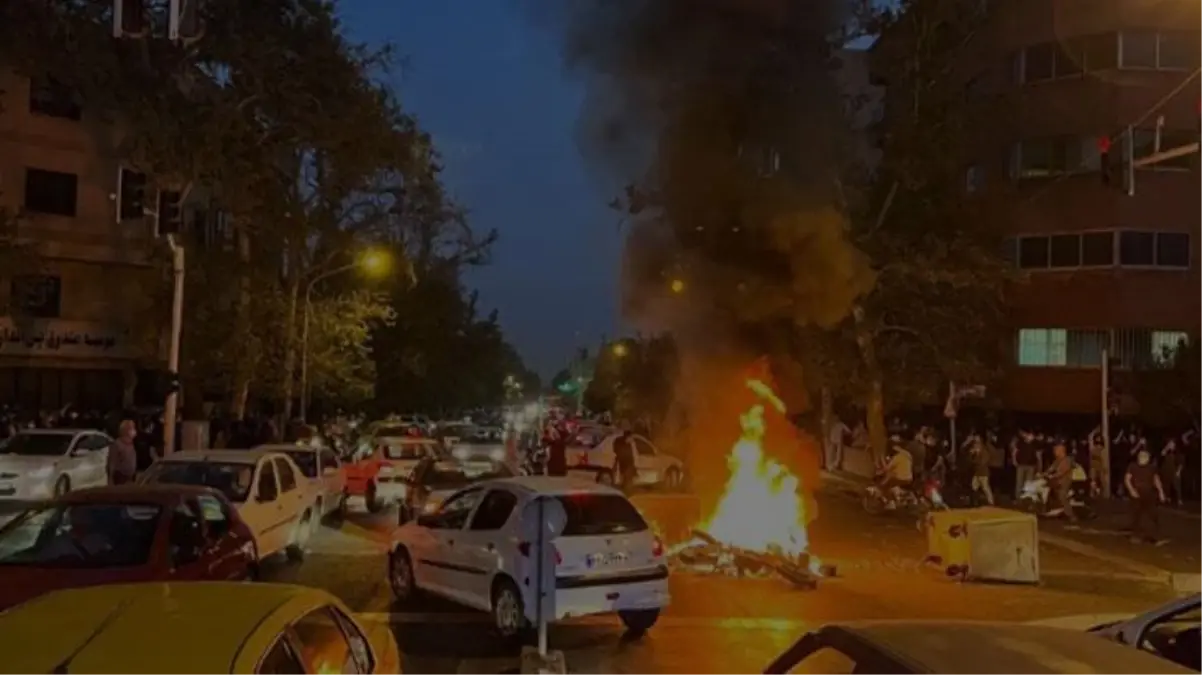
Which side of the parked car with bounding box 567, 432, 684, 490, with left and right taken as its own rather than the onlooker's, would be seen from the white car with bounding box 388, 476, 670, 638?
right

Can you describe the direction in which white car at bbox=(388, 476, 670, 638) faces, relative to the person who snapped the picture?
facing away from the viewer and to the left of the viewer

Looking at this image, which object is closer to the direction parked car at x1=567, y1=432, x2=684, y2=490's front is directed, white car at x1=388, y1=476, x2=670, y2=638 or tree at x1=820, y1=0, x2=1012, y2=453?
the tree

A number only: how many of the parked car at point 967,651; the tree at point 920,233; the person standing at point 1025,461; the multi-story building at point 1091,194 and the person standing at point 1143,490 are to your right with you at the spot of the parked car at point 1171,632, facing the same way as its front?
4

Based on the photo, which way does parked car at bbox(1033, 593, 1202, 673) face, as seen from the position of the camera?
facing to the left of the viewer

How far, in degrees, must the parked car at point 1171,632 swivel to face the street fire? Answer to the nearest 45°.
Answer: approximately 45° to its right

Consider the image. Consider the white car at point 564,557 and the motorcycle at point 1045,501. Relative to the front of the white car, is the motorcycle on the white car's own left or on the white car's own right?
on the white car's own right

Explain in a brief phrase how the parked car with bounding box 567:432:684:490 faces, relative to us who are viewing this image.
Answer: facing to the right of the viewer

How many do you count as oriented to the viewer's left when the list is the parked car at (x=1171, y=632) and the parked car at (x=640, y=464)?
1

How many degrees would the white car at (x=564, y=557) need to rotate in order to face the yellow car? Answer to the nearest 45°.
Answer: approximately 135° to its left
